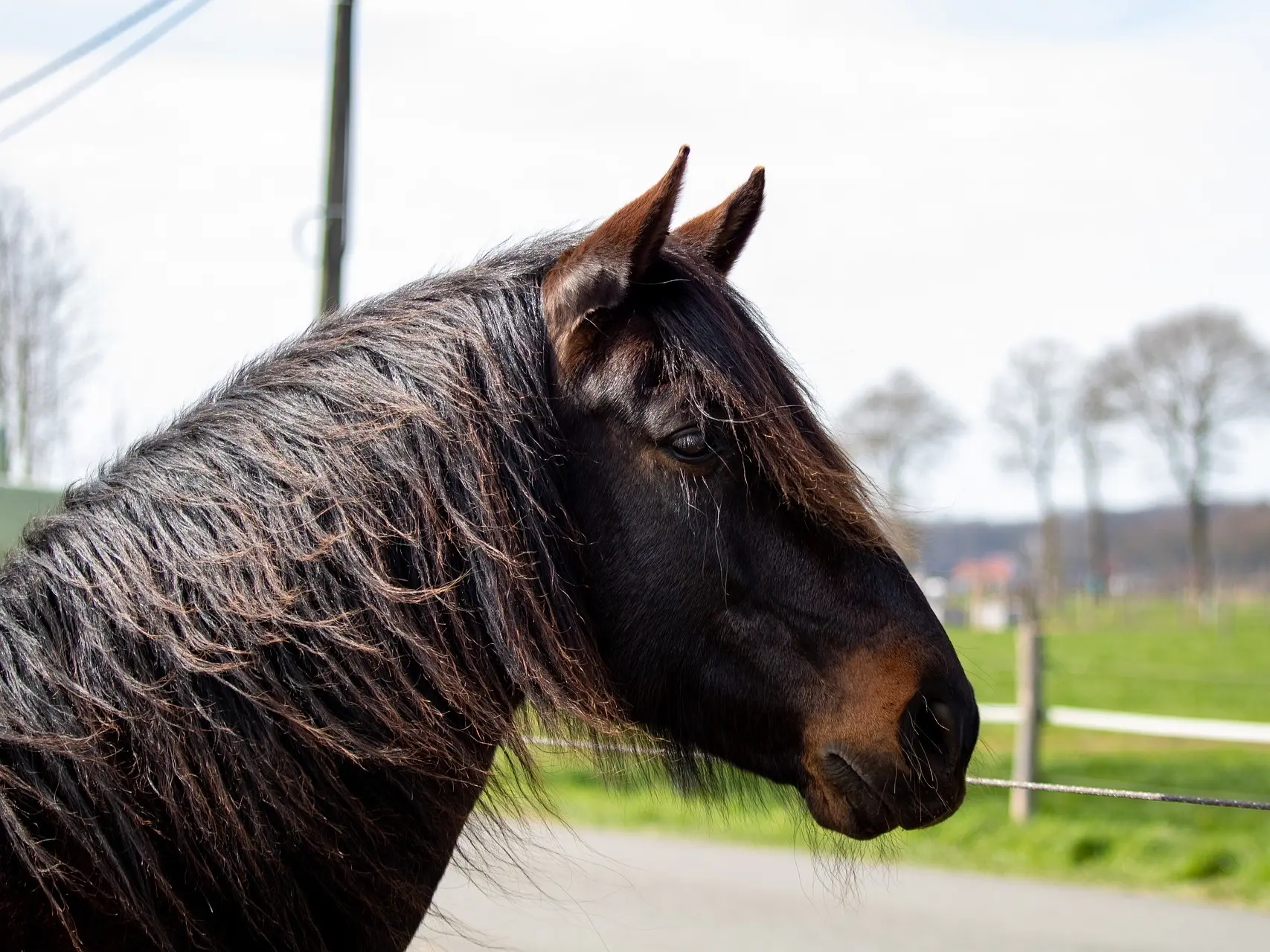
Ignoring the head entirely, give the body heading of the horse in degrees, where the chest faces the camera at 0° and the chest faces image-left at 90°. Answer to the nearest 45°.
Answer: approximately 270°
